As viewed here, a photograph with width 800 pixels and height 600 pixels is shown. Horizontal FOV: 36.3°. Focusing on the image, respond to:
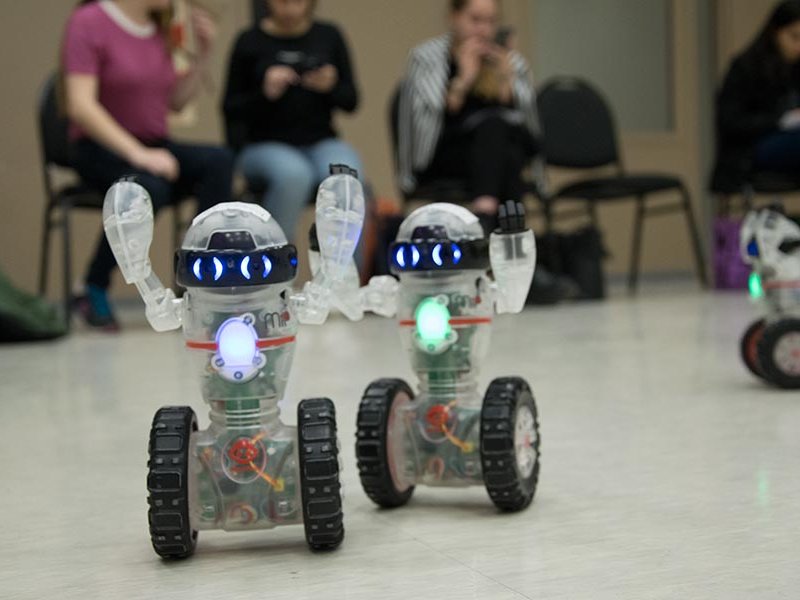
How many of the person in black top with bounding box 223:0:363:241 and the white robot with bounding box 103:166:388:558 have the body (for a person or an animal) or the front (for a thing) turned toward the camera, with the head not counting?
2

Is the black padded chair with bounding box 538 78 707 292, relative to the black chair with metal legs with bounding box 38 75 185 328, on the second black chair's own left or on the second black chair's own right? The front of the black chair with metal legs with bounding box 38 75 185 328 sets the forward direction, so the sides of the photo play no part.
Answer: on the second black chair's own left

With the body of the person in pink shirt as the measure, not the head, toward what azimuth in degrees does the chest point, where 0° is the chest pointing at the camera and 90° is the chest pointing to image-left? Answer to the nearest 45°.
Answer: approximately 315°
